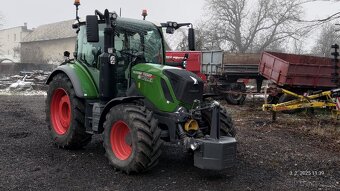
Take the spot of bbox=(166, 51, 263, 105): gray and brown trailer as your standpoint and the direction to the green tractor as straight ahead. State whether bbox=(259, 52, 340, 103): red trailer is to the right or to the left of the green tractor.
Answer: left

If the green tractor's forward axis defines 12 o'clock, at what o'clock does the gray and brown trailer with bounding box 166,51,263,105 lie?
The gray and brown trailer is roughly at 8 o'clock from the green tractor.

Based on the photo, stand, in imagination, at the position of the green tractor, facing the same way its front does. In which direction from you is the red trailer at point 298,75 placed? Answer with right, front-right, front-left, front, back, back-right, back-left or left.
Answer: left

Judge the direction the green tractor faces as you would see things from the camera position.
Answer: facing the viewer and to the right of the viewer

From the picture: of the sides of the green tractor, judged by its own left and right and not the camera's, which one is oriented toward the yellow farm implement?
left
